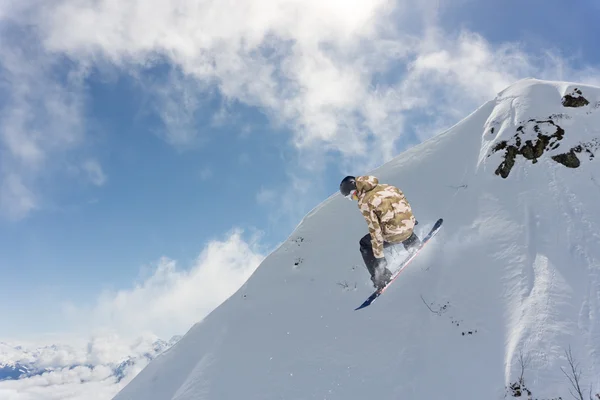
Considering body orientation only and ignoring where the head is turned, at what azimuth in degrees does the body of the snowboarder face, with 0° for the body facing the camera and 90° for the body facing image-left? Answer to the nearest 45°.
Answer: approximately 135°
